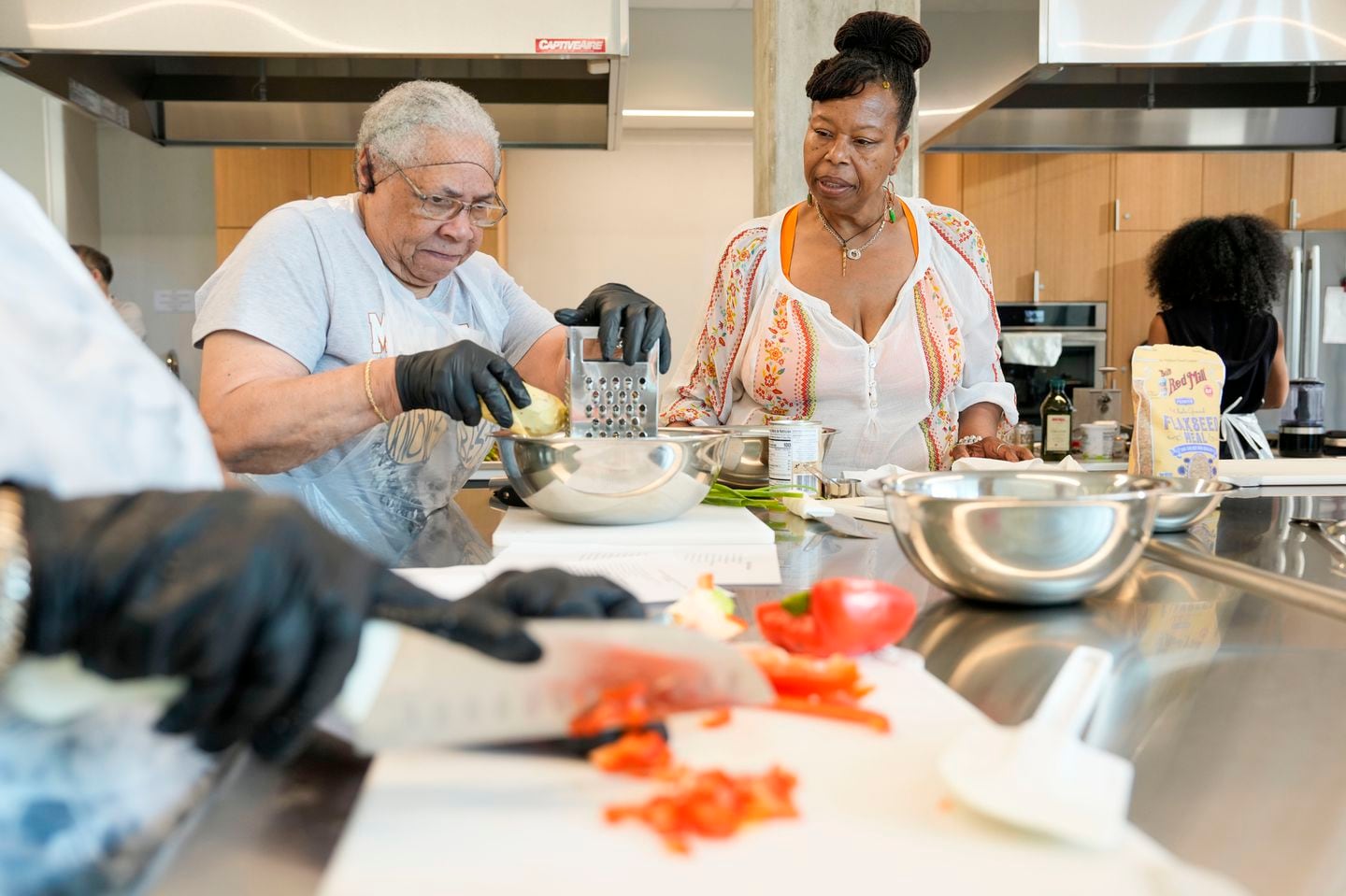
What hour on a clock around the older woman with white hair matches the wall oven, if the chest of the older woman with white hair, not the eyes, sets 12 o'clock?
The wall oven is roughly at 9 o'clock from the older woman with white hair.

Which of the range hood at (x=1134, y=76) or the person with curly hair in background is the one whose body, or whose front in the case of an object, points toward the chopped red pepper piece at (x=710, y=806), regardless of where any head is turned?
the range hood

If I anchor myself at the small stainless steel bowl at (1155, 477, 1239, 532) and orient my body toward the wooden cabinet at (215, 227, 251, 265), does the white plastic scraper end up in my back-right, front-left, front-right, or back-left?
back-left

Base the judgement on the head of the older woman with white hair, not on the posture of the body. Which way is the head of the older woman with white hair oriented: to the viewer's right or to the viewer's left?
to the viewer's right

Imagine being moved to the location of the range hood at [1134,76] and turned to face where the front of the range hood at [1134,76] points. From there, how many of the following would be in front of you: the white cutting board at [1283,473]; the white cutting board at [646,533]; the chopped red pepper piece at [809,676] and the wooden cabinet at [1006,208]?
3

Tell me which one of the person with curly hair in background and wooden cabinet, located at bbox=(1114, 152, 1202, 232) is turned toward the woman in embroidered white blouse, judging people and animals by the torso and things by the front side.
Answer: the wooden cabinet

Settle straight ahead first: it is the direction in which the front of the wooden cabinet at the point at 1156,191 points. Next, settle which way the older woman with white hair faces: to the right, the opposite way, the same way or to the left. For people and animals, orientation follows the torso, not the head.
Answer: to the left

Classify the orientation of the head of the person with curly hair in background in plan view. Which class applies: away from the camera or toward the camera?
away from the camera

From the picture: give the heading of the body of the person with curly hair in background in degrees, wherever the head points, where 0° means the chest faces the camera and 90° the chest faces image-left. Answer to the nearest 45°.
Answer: approximately 180°

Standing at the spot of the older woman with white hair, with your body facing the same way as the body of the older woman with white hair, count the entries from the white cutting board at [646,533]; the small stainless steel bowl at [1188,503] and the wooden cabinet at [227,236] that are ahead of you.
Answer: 2

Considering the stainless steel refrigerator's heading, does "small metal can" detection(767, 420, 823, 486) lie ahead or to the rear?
ahead

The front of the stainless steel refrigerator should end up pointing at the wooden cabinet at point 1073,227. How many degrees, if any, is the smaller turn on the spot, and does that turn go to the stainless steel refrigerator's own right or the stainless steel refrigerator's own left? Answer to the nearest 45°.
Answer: approximately 90° to the stainless steel refrigerator's own right

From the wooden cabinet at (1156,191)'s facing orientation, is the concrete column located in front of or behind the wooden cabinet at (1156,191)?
in front

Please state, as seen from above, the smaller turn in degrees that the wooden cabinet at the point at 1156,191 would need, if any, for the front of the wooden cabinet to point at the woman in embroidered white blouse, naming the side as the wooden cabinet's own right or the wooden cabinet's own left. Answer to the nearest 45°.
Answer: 0° — it already faces them

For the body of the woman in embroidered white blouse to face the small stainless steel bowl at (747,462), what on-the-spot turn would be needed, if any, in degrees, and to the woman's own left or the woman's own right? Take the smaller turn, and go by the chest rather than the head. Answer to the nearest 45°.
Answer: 0° — they already face it
